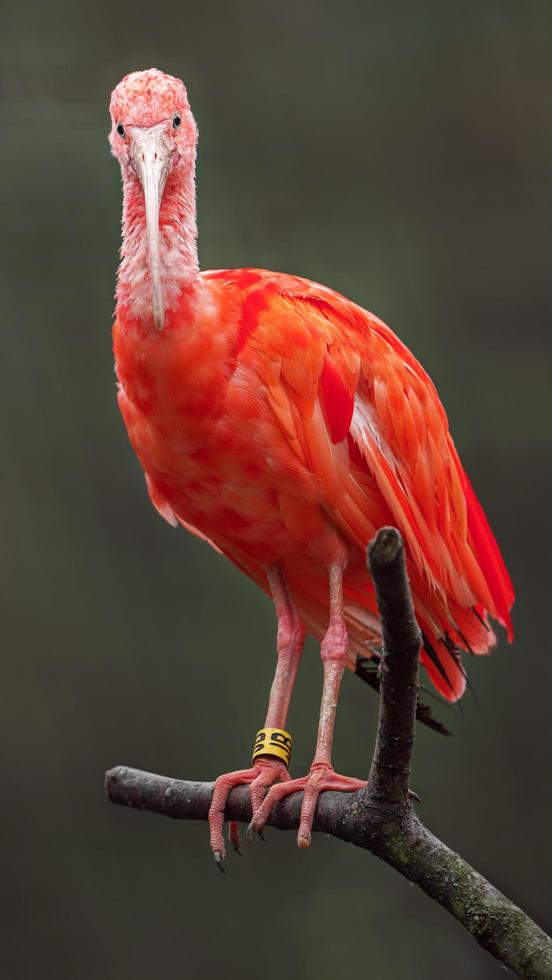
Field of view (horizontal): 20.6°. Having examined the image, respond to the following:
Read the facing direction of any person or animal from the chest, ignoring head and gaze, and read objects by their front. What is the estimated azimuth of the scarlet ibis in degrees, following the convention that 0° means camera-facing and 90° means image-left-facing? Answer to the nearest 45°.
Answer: approximately 45°
